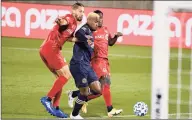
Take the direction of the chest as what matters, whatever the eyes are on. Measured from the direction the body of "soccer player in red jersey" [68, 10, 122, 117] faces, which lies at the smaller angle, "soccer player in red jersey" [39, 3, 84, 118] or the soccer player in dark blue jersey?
the soccer player in dark blue jersey

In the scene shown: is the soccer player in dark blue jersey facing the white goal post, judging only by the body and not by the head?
no

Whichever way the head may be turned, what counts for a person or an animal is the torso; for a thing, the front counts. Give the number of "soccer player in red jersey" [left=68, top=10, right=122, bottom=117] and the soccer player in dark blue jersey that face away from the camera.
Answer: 0

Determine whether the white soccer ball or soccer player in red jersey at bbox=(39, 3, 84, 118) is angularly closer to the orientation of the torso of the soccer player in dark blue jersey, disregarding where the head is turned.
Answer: the white soccer ball

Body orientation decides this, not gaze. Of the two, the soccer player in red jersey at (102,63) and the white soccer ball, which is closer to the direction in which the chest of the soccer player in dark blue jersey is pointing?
the white soccer ball

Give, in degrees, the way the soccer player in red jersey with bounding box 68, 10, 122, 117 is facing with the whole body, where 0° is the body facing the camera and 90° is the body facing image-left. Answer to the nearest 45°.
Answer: approximately 315°
